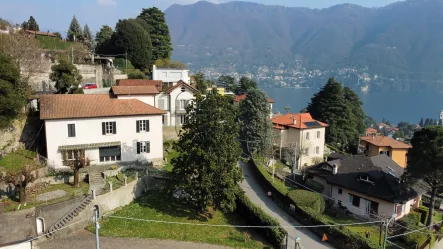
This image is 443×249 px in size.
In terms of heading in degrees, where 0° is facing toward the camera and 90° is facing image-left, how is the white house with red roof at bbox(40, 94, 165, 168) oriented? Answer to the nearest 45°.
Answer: approximately 0°

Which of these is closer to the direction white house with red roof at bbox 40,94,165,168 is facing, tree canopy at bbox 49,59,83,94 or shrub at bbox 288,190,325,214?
the shrub

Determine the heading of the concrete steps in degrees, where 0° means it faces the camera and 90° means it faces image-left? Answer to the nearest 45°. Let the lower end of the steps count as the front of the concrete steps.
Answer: approximately 45°

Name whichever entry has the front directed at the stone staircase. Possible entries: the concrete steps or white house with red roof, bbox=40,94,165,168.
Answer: the white house with red roof

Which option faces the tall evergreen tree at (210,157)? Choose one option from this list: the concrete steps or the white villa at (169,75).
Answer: the white villa

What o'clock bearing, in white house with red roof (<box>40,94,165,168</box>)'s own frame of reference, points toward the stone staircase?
The stone staircase is roughly at 12 o'clock from the white house with red roof.

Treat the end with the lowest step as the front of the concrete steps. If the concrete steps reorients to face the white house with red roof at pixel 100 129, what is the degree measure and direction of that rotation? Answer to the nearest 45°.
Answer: approximately 135° to its right

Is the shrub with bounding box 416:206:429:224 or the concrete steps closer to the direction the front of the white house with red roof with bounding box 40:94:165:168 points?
the concrete steps
